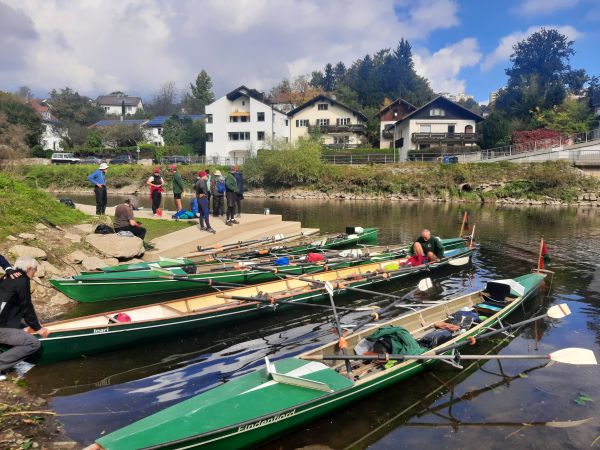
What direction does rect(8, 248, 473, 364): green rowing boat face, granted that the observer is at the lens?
facing the viewer and to the left of the viewer

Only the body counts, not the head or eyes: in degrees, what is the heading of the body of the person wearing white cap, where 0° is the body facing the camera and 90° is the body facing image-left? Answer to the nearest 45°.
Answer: approximately 315°

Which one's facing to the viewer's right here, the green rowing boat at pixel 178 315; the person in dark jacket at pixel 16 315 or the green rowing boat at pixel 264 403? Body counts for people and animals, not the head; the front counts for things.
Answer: the person in dark jacket

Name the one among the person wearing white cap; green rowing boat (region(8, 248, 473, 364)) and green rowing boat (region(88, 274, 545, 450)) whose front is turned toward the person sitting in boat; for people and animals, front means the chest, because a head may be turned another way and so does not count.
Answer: the person wearing white cap

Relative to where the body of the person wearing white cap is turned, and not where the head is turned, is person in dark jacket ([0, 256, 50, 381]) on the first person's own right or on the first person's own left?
on the first person's own right

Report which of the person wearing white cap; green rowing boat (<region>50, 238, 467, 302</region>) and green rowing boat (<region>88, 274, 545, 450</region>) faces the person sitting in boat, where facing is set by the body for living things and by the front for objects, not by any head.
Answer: the person wearing white cap

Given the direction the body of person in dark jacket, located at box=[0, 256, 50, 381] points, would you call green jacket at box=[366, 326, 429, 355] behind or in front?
in front

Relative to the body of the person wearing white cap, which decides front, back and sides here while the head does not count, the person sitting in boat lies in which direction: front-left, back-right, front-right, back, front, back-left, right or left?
front

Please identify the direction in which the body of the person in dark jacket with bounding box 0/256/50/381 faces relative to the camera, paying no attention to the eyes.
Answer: to the viewer's right

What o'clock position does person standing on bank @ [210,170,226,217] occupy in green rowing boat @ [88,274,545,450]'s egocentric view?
The person standing on bank is roughly at 4 o'clock from the green rowing boat.

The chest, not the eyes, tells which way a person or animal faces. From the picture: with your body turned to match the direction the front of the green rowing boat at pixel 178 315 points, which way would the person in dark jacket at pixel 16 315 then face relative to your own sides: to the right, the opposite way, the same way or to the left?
the opposite way

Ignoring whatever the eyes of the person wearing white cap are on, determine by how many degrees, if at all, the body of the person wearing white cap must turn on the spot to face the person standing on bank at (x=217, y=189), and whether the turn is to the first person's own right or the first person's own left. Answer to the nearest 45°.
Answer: approximately 45° to the first person's own left

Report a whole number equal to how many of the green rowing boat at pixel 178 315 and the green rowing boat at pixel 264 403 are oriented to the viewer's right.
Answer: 0

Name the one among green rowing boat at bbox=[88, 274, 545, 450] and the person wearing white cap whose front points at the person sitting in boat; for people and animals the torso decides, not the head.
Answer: the person wearing white cap

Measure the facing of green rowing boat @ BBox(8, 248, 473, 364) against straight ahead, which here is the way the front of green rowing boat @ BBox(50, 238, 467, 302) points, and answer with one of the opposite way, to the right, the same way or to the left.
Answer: the same way

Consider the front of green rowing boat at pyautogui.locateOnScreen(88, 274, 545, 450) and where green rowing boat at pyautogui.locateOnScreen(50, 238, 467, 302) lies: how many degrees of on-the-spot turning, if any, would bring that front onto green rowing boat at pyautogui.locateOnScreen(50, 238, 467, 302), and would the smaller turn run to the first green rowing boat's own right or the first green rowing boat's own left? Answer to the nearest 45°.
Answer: approximately 90° to the first green rowing boat's own right
